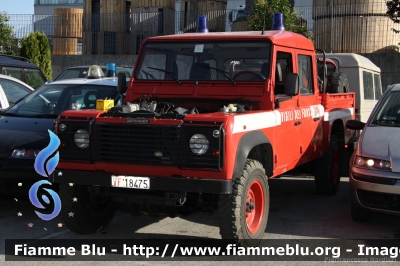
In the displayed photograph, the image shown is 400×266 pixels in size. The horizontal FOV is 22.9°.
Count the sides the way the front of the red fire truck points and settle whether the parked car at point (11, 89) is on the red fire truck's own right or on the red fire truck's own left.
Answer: on the red fire truck's own right

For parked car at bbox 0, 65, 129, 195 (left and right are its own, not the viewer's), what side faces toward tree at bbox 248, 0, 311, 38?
back

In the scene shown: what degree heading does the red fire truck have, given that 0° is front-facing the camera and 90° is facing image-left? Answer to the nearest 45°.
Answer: approximately 45°

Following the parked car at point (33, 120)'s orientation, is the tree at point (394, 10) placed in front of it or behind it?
behind

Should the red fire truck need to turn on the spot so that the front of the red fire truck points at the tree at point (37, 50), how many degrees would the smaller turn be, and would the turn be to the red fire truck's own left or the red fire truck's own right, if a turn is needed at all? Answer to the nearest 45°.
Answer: approximately 135° to the red fire truck's own right

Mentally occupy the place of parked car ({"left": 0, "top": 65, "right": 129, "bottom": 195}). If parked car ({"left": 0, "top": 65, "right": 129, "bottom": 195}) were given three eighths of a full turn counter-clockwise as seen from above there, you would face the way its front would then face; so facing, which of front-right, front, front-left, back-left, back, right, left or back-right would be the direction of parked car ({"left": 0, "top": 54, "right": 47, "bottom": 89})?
left

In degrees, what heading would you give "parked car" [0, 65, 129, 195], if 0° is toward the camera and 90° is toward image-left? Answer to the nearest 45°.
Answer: approximately 45°

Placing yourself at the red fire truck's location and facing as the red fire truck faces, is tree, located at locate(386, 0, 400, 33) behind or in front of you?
behind

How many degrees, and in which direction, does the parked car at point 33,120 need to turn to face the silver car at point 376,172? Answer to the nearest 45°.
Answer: approximately 90° to its left
